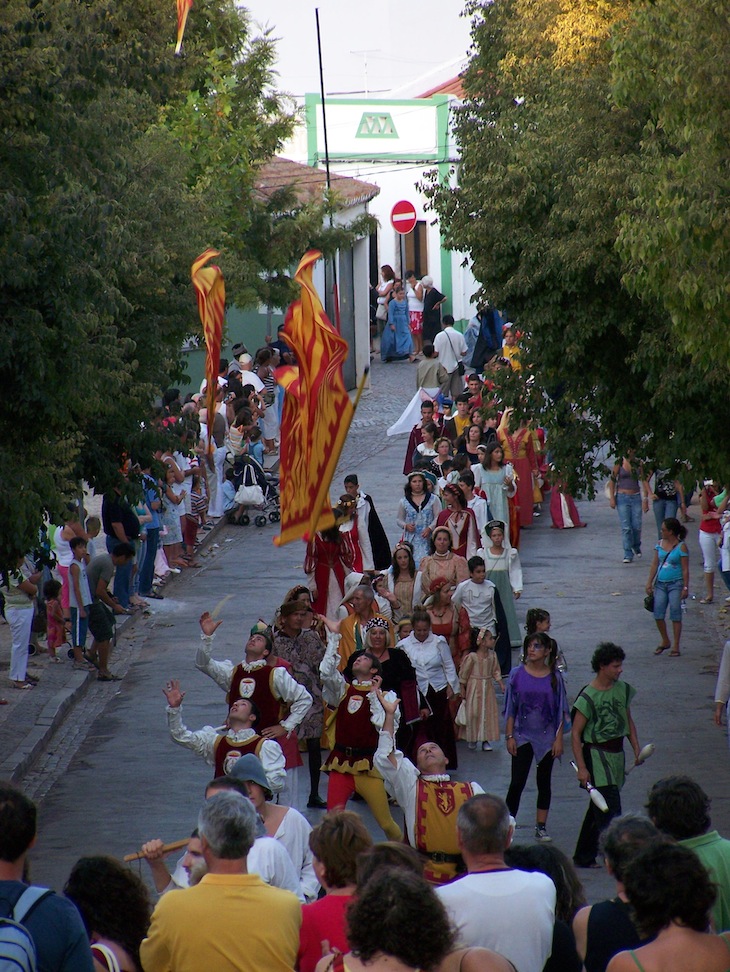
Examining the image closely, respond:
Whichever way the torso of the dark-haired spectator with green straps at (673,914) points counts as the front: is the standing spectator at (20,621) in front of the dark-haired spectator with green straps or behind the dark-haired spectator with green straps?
in front

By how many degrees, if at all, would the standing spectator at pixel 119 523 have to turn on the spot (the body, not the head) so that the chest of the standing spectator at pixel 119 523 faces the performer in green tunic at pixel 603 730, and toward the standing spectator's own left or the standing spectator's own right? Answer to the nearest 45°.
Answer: approximately 90° to the standing spectator's own right

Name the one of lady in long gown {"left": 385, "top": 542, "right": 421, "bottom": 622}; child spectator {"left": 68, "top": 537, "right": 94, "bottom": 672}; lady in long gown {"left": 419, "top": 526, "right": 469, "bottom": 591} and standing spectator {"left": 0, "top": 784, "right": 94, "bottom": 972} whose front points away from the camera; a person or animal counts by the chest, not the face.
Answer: the standing spectator

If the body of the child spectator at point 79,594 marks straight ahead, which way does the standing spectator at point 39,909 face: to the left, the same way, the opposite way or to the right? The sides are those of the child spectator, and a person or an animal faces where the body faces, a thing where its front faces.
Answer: to the left

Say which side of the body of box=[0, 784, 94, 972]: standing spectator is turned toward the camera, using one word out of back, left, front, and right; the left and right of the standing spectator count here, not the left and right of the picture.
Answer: back

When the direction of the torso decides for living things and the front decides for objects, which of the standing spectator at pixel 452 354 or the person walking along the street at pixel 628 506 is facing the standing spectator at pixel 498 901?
the person walking along the street at pixel 628 506

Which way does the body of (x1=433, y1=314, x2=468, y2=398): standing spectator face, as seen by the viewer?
away from the camera

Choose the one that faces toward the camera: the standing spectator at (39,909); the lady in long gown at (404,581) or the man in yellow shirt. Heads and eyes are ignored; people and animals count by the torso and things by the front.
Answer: the lady in long gown

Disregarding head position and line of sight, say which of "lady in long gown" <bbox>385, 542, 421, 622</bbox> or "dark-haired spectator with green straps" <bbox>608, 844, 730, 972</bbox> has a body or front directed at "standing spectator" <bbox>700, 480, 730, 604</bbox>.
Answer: the dark-haired spectator with green straps

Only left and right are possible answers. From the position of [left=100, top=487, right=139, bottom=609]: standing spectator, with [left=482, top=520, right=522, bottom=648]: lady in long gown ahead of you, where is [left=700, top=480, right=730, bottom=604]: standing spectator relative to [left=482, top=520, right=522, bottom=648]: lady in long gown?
left

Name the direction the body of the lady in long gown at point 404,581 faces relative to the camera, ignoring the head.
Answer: toward the camera

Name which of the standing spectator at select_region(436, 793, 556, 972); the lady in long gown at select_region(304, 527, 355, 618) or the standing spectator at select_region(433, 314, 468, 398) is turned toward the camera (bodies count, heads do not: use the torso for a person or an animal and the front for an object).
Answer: the lady in long gown

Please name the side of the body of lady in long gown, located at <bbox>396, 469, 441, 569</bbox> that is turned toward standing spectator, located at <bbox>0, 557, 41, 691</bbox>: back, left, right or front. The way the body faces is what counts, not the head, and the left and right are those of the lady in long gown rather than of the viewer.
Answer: right

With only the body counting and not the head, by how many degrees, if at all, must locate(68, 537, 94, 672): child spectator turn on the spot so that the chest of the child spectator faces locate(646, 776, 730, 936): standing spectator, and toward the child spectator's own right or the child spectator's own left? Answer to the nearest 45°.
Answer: approximately 90° to the child spectator's own right

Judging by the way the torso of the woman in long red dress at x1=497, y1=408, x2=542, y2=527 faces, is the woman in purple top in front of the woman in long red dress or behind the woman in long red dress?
in front

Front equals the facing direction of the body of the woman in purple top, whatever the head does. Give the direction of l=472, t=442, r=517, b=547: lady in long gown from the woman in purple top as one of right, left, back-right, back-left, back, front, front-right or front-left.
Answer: back

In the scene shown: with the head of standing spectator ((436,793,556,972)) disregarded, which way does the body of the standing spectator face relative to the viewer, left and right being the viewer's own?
facing away from the viewer
